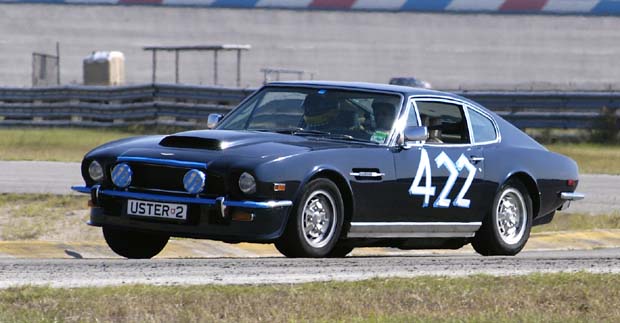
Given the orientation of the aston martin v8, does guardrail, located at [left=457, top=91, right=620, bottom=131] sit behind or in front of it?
behind

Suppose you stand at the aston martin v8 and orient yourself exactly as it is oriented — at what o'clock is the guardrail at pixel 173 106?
The guardrail is roughly at 4 o'clock from the aston martin v8.

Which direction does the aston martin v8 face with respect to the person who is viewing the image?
facing the viewer and to the left of the viewer
